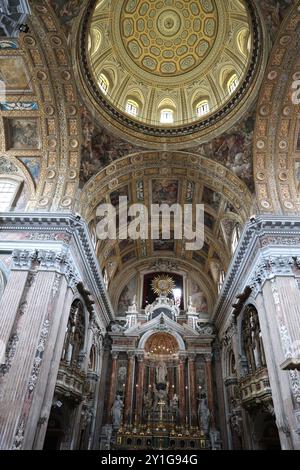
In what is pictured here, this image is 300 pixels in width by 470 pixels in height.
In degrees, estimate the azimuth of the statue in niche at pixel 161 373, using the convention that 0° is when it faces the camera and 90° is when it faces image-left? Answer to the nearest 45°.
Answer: approximately 0°

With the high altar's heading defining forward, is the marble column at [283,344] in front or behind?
in front

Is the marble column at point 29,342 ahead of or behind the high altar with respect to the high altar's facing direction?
ahead

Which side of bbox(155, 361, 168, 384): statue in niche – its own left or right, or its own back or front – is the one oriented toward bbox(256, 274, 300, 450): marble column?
front

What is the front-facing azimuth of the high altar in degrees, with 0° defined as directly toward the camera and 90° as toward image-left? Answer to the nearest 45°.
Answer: approximately 0°
